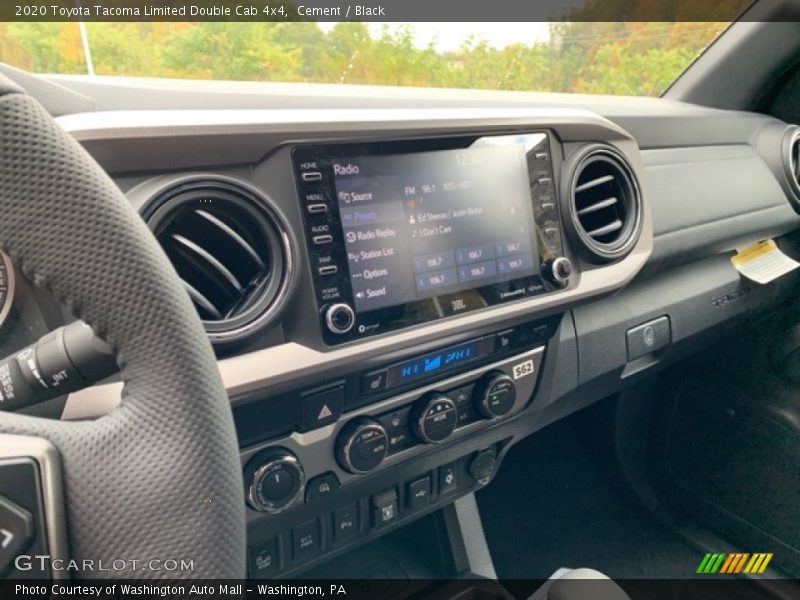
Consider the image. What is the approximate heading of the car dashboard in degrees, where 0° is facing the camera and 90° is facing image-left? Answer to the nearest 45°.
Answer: approximately 315°
